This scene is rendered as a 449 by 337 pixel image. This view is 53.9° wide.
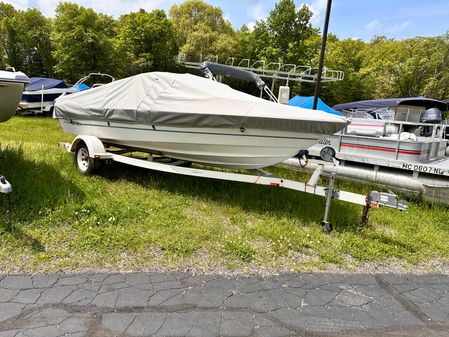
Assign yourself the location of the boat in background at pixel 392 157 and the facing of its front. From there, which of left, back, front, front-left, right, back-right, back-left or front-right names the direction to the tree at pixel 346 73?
back-left

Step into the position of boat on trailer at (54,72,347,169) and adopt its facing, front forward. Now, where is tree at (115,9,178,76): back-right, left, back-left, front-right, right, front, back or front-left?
back-left

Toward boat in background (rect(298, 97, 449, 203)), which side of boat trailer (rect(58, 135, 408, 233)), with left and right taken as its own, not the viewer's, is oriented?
left

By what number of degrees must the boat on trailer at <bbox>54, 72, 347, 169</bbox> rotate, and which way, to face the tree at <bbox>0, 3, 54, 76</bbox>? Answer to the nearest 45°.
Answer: approximately 180°

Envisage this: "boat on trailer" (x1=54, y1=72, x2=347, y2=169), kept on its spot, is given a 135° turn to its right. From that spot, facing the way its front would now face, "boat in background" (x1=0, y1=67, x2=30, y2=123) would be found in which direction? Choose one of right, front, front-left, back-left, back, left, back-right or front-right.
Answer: front

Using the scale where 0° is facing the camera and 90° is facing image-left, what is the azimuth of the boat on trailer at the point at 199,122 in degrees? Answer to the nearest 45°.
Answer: approximately 315°

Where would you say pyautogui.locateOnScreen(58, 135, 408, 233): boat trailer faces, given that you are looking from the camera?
facing the viewer and to the right of the viewer

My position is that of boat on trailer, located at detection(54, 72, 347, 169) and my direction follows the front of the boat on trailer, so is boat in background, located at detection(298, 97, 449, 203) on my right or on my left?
on my left

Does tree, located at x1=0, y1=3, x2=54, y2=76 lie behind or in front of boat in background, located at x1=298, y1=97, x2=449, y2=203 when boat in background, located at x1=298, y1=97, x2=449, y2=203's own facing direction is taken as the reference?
behind
